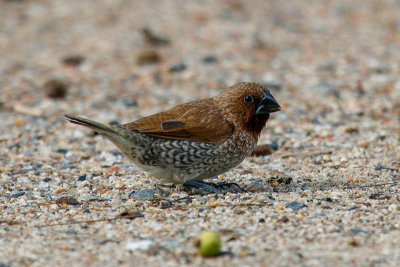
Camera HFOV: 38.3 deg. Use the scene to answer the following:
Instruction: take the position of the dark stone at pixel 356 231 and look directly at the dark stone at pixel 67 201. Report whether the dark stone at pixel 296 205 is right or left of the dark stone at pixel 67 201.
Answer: right

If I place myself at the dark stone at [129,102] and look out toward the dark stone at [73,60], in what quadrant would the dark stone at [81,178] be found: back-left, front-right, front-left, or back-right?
back-left

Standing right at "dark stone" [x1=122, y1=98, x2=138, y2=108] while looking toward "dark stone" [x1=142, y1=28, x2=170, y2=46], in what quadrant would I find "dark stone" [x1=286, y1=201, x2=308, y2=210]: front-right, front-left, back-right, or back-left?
back-right

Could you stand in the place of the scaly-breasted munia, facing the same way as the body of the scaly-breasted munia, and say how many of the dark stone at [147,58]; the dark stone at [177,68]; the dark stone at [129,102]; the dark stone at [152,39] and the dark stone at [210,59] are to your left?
5

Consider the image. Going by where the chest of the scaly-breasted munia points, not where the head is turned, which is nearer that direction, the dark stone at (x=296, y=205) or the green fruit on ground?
the dark stone

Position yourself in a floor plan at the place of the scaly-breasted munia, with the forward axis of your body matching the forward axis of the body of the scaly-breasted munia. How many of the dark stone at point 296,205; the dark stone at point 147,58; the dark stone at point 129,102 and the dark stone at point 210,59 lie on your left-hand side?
3

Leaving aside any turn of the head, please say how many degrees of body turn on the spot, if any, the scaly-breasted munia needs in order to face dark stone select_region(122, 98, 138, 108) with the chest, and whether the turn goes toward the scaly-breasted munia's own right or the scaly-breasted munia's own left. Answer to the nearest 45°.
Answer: approximately 90° to the scaly-breasted munia's own left

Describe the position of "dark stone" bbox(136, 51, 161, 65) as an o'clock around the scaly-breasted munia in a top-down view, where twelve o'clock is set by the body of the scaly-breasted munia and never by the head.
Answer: The dark stone is roughly at 9 o'clock from the scaly-breasted munia.

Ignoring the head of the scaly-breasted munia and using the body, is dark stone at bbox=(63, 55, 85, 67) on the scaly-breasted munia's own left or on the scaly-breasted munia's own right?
on the scaly-breasted munia's own left

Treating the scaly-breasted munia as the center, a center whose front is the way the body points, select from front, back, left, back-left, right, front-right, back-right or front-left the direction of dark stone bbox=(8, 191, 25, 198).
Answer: back

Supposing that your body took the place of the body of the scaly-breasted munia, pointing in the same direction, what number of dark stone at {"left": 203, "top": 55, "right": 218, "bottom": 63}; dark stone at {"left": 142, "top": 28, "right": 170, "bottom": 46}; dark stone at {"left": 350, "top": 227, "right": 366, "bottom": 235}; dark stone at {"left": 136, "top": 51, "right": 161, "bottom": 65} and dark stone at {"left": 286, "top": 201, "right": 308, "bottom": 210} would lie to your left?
3

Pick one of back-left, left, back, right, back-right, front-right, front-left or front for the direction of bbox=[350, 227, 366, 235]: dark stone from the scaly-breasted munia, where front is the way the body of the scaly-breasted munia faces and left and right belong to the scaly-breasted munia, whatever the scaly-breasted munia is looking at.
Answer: front-right

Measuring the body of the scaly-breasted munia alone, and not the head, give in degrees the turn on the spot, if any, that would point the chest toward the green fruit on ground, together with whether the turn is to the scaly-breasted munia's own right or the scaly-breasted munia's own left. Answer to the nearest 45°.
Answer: approximately 90° to the scaly-breasted munia's own right

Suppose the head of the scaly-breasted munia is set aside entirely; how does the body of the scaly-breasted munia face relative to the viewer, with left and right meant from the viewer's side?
facing to the right of the viewer

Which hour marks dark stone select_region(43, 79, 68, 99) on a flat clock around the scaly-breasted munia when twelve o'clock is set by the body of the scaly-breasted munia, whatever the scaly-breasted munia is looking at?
The dark stone is roughly at 8 o'clock from the scaly-breasted munia.

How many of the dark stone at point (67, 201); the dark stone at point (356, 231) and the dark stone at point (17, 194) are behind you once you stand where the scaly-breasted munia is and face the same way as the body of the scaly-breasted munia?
2
